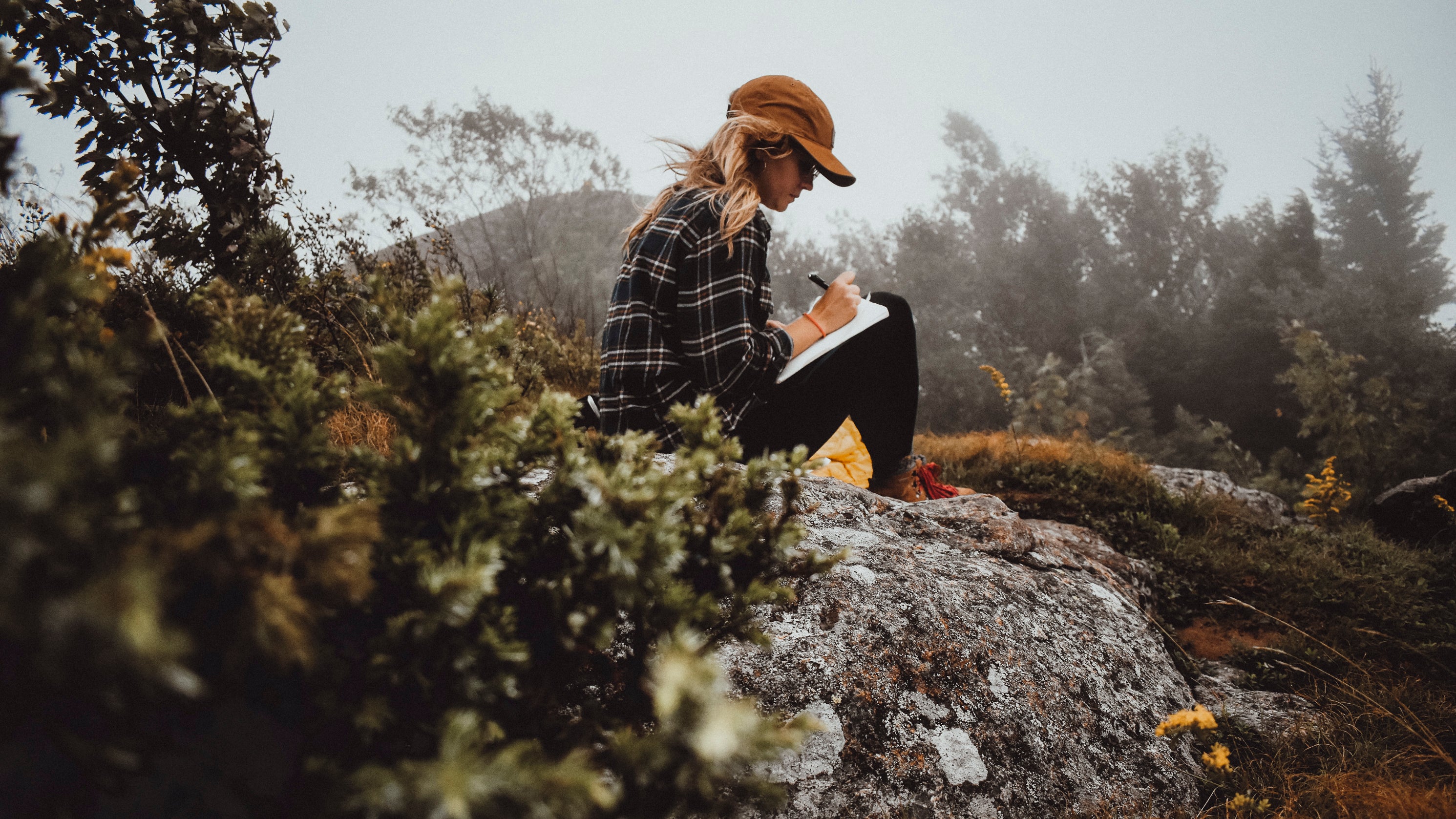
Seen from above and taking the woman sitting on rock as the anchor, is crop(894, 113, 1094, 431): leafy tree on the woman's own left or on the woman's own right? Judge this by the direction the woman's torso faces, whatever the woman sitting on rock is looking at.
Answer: on the woman's own left

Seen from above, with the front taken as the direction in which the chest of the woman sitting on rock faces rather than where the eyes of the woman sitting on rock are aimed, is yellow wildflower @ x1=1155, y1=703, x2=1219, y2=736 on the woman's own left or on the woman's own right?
on the woman's own right

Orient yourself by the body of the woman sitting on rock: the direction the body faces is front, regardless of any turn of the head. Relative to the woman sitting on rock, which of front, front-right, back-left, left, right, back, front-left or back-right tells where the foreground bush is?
right

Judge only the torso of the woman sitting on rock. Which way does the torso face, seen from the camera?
to the viewer's right

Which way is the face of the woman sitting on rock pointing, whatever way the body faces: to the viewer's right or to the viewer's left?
to the viewer's right

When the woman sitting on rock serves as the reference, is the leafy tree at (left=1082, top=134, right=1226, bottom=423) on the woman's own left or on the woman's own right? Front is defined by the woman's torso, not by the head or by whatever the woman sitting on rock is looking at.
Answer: on the woman's own left

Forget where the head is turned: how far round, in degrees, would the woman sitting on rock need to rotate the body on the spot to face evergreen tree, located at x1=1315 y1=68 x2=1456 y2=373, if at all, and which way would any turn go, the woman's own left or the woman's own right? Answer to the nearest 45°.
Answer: approximately 45° to the woman's own left

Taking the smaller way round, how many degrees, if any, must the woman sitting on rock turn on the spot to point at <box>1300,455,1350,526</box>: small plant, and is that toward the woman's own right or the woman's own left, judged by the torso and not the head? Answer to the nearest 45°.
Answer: approximately 45° to the woman's own left

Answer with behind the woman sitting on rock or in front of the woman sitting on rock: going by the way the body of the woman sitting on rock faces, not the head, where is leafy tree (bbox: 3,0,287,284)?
behind

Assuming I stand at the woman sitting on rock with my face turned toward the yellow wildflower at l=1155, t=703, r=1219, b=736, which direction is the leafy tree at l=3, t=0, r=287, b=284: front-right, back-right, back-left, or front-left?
back-right
